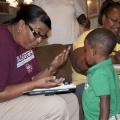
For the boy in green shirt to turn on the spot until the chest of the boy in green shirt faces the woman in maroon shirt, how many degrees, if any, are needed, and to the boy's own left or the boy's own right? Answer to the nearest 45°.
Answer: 0° — they already face them

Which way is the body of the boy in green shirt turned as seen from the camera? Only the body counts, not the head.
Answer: to the viewer's left
